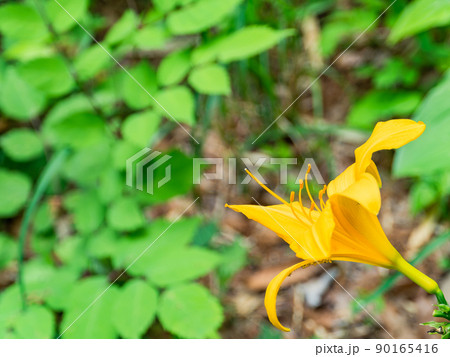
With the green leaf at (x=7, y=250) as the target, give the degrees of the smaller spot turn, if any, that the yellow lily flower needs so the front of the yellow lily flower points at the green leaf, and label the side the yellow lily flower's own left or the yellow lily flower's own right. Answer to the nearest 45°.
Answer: approximately 45° to the yellow lily flower's own right

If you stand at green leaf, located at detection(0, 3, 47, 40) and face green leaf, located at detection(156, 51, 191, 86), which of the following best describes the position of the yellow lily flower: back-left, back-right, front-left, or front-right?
front-right

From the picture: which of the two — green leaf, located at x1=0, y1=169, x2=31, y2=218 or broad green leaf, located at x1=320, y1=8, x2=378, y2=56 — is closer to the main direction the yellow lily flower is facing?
the green leaf

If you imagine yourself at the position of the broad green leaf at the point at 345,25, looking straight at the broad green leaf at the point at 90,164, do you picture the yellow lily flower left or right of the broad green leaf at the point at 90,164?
left

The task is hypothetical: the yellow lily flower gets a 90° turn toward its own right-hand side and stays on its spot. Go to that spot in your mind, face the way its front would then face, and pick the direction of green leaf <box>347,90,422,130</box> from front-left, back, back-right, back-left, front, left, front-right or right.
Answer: front

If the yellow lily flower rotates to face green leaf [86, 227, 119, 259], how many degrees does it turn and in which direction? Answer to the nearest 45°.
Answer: approximately 45° to its right

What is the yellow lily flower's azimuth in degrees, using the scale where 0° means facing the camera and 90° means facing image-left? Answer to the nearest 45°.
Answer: approximately 90°

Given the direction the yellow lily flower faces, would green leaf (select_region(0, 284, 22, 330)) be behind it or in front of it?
in front
